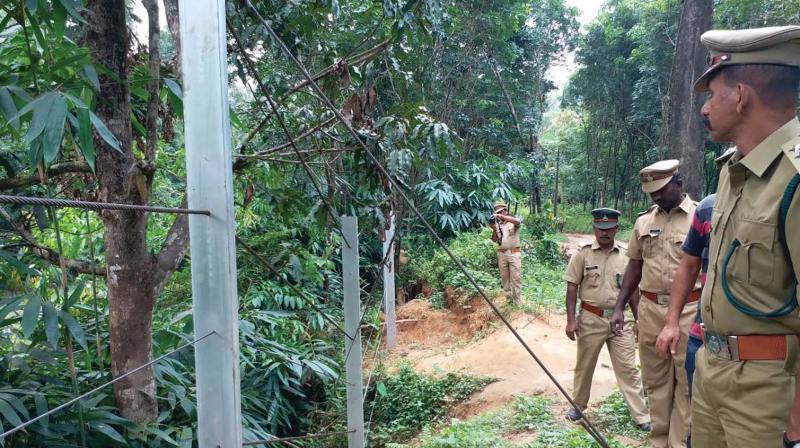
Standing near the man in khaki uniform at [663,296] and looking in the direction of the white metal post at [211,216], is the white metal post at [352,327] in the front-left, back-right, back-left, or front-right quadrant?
front-right

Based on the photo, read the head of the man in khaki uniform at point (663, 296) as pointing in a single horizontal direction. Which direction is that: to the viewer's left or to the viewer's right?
to the viewer's left

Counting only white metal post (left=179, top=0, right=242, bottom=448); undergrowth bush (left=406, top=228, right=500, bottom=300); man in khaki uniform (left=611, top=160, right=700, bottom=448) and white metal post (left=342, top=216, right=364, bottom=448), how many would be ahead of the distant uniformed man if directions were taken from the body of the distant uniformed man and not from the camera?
3

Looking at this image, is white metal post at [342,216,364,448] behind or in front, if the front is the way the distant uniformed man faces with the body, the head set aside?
in front

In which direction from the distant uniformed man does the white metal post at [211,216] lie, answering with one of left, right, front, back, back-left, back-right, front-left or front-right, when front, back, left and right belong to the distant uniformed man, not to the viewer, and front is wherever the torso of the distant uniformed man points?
front

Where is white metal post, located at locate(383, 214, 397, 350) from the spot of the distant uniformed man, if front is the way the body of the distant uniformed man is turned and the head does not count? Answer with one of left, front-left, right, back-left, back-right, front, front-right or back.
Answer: front-right

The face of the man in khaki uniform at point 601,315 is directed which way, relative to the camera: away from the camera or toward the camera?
toward the camera
